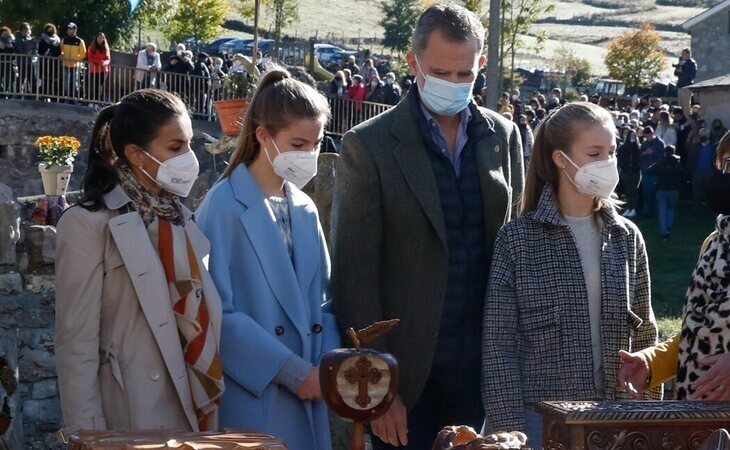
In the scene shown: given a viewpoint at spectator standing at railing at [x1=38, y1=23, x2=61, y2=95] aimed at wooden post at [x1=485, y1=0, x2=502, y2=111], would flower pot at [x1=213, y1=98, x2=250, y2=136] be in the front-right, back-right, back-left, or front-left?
front-right

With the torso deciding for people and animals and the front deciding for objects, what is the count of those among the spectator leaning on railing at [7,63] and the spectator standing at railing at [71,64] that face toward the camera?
2

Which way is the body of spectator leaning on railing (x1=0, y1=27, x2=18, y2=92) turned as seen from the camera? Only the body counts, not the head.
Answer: toward the camera

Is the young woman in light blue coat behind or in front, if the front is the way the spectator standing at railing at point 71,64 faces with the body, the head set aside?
in front

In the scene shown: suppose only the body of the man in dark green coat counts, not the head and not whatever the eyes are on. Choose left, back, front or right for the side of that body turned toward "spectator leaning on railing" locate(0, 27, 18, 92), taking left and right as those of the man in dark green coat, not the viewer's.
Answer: back

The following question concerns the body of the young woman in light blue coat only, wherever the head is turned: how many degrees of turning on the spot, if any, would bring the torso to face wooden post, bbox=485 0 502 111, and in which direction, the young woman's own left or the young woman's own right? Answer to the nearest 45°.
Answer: approximately 135° to the young woman's own left

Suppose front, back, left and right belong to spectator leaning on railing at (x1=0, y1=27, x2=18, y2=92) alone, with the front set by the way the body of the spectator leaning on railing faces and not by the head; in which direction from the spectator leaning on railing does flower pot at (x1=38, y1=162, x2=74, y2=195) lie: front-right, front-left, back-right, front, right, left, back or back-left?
front

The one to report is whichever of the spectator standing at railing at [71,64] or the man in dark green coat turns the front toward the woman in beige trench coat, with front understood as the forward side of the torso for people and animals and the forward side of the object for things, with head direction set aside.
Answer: the spectator standing at railing

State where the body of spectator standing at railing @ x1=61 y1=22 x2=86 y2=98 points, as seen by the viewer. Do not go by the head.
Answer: toward the camera

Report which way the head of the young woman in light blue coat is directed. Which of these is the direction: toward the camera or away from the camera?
toward the camera

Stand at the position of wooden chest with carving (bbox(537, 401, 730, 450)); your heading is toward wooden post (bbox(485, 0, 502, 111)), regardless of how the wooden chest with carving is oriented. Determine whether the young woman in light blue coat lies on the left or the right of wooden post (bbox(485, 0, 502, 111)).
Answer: left
